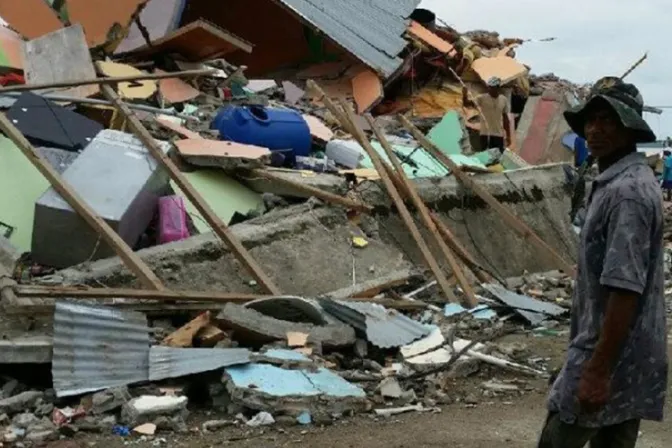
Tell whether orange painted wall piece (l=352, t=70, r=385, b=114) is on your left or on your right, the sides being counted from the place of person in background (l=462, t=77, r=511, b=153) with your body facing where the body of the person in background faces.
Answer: on your right

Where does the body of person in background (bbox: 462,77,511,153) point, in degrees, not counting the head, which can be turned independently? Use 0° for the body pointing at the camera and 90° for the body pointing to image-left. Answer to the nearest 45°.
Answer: approximately 0°

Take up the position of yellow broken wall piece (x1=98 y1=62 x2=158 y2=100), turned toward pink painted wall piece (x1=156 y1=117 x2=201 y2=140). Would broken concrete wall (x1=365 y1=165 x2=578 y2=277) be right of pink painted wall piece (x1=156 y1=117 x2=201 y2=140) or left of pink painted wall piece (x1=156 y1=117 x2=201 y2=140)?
left

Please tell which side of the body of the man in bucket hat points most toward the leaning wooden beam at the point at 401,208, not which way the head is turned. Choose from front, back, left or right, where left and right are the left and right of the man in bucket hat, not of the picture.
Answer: right

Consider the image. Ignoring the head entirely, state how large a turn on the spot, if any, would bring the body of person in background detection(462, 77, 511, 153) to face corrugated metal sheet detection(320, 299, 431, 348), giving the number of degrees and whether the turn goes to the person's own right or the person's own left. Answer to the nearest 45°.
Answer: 0° — they already face it

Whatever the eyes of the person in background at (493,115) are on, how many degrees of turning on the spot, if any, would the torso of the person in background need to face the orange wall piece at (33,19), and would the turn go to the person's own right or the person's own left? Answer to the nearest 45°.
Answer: approximately 45° to the person's own right

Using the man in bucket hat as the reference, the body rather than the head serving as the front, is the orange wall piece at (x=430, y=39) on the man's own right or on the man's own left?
on the man's own right
